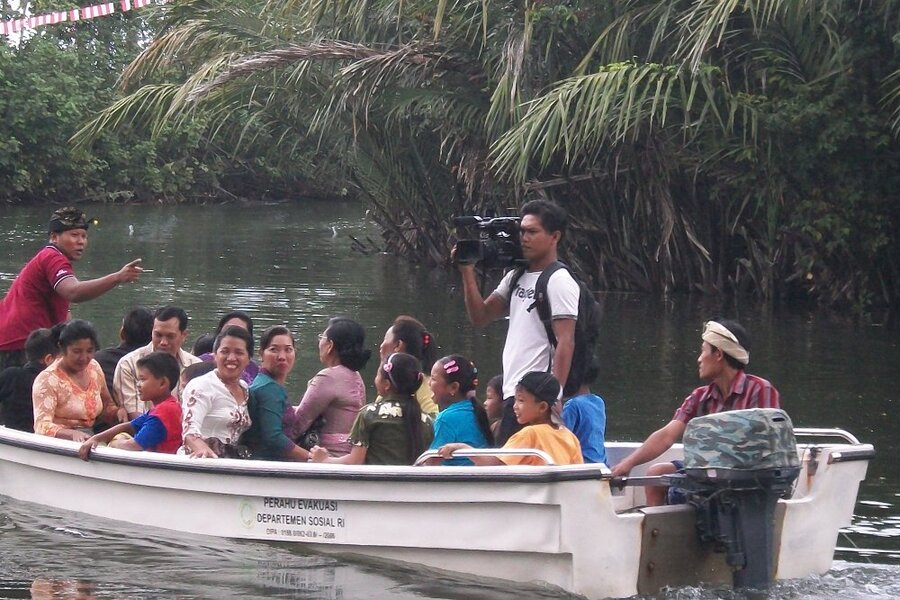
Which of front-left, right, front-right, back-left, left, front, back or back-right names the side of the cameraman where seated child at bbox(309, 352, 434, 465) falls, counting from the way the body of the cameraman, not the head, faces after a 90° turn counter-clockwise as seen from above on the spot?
back-right

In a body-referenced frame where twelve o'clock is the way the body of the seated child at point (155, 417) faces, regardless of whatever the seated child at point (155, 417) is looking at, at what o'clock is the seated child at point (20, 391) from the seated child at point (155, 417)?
the seated child at point (20, 391) is roughly at 2 o'clock from the seated child at point (155, 417).

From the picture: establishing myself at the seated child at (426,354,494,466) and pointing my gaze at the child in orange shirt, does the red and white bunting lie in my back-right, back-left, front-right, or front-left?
back-left

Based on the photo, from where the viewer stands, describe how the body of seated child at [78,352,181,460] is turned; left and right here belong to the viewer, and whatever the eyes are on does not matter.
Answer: facing to the left of the viewer

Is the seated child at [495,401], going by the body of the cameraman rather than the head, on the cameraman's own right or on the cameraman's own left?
on the cameraman's own right

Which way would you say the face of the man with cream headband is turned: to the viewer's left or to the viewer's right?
to the viewer's left

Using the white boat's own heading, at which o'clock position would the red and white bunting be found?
The red and white bunting is roughly at 1 o'clock from the white boat.

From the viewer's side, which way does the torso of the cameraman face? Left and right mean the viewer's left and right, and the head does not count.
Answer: facing the viewer and to the left of the viewer

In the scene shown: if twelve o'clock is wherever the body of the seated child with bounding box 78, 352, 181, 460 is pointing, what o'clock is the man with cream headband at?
The man with cream headband is roughly at 7 o'clock from the seated child.

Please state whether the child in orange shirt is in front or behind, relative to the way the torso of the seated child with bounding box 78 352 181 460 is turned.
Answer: behind
